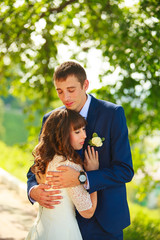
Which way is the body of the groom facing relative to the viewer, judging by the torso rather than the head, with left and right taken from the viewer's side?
facing the viewer and to the left of the viewer

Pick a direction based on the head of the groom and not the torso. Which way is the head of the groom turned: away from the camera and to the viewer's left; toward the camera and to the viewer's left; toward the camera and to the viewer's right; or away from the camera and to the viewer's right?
toward the camera and to the viewer's left

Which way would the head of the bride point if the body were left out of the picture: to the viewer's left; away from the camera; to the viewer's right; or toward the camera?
to the viewer's right
